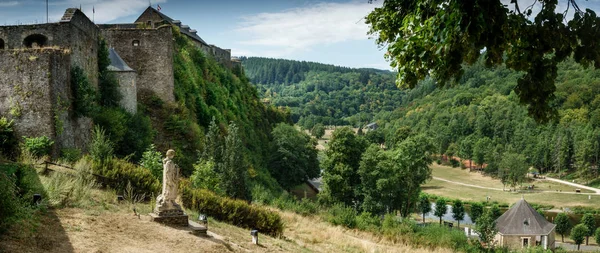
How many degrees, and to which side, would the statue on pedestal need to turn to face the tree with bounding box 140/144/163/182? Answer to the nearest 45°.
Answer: approximately 135° to its left

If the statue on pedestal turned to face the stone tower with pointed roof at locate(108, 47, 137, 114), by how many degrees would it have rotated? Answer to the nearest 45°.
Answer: approximately 135° to its left

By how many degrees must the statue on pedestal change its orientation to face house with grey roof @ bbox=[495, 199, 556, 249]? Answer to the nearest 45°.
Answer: approximately 90° to its left

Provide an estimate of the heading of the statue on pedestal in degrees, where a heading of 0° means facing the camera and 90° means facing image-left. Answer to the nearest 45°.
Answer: approximately 315°

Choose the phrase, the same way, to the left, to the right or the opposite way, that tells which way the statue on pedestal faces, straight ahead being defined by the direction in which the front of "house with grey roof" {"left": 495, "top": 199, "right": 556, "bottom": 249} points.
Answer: to the left

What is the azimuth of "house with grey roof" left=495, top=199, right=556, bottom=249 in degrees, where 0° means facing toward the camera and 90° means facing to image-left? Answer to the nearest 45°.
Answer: approximately 0°
